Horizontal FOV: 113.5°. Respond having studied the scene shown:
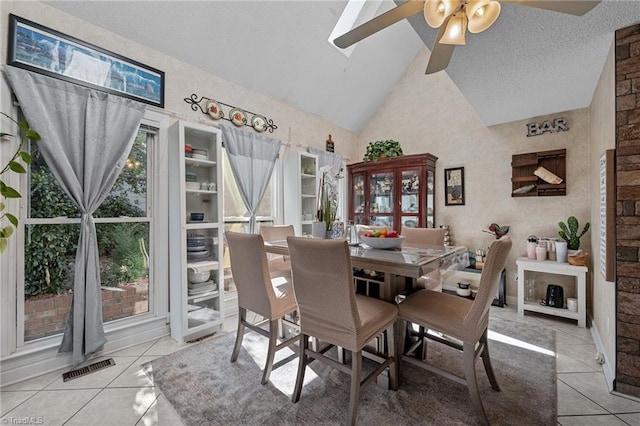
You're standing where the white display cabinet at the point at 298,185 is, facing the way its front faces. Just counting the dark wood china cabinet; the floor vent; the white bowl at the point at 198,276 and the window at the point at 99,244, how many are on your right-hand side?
3

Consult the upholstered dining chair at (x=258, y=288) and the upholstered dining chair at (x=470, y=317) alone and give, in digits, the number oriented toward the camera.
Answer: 0

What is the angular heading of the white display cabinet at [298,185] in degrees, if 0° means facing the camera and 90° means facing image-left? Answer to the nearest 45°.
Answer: approximately 315°

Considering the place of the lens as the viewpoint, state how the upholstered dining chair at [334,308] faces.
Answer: facing away from the viewer and to the right of the viewer

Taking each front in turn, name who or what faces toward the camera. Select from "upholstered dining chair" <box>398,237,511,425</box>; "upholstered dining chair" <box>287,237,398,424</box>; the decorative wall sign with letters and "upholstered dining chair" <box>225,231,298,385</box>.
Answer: the decorative wall sign with letters

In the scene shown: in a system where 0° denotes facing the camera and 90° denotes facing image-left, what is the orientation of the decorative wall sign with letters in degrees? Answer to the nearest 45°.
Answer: approximately 0°

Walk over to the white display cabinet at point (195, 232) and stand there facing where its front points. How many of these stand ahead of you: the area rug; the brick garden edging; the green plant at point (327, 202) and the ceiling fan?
3

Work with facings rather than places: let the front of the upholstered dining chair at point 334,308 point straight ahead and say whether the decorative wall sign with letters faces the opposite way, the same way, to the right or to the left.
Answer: the opposite way

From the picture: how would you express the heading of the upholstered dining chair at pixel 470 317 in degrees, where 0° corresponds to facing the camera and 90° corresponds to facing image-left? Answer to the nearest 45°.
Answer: approximately 135°

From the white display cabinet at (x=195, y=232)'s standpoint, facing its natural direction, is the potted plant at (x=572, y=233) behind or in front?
in front

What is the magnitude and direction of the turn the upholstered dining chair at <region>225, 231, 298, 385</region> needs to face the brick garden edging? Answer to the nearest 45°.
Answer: approximately 90° to its left

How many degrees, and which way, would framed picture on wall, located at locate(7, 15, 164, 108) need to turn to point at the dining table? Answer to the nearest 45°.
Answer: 0° — it already faces it
